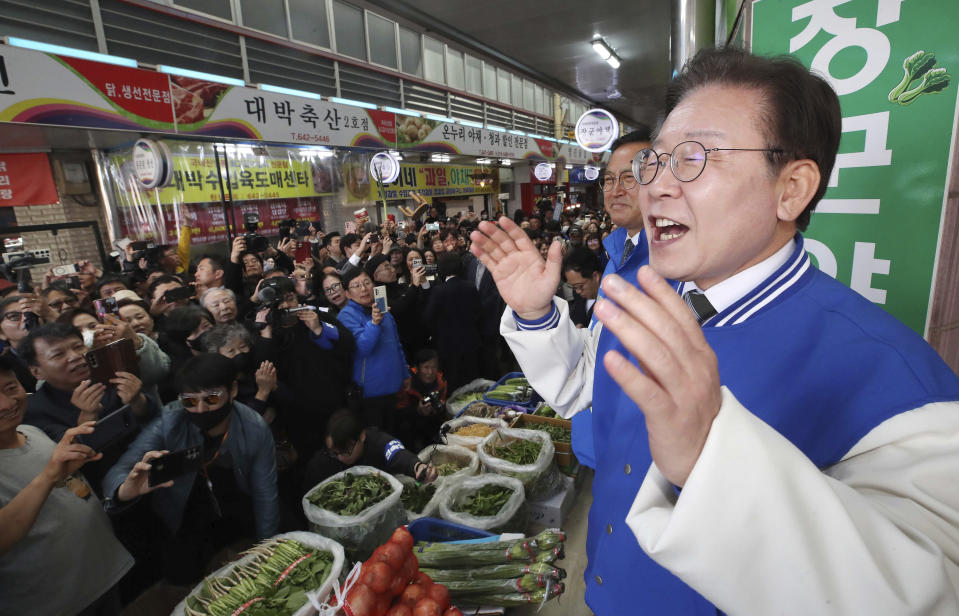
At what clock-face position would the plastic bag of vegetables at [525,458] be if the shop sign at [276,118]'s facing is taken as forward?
The plastic bag of vegetables is roughly at 1 o'clock from the shop sign.

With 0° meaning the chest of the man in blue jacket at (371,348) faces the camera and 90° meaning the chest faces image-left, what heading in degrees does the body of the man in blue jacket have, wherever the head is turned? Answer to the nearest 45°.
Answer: approximately 315°

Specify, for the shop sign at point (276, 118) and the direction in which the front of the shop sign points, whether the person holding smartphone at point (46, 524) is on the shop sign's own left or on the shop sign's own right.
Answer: on the shop sign's own right

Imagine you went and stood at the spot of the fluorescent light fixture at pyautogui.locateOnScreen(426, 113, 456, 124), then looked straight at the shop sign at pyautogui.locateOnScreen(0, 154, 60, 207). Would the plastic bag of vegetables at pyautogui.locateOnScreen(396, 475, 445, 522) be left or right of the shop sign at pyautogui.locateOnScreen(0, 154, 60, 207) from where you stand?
left

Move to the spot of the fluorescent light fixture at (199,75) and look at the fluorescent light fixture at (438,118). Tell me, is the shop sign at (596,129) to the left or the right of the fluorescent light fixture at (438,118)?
right

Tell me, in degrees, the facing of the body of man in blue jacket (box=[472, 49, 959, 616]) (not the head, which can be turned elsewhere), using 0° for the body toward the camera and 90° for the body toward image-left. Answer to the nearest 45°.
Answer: approximately 45°

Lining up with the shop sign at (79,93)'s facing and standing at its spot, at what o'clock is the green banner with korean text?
The green banner with korean text is roughly at 1 o'clock from the shop sign.

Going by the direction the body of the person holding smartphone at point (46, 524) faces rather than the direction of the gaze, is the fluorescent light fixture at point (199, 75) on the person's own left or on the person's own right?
on the person's own left

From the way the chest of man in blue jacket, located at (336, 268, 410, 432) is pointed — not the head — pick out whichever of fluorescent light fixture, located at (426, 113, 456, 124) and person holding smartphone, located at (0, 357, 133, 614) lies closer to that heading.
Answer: the person holding smartphone

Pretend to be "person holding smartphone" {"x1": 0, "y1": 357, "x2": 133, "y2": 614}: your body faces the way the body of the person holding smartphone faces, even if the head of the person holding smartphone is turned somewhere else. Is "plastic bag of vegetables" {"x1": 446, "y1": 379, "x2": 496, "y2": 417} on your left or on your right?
on your left

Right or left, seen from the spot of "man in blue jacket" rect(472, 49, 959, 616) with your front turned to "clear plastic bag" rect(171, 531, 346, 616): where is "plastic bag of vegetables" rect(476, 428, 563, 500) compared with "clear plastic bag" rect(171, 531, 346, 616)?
right

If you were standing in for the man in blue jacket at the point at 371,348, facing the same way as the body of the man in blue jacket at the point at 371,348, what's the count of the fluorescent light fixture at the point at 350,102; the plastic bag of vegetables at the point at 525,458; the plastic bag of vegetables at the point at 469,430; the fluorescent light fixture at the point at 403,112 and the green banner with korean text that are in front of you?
3

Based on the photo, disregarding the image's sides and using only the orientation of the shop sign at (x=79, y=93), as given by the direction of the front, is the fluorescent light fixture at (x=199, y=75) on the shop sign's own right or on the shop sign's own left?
on the shop sign's own left
